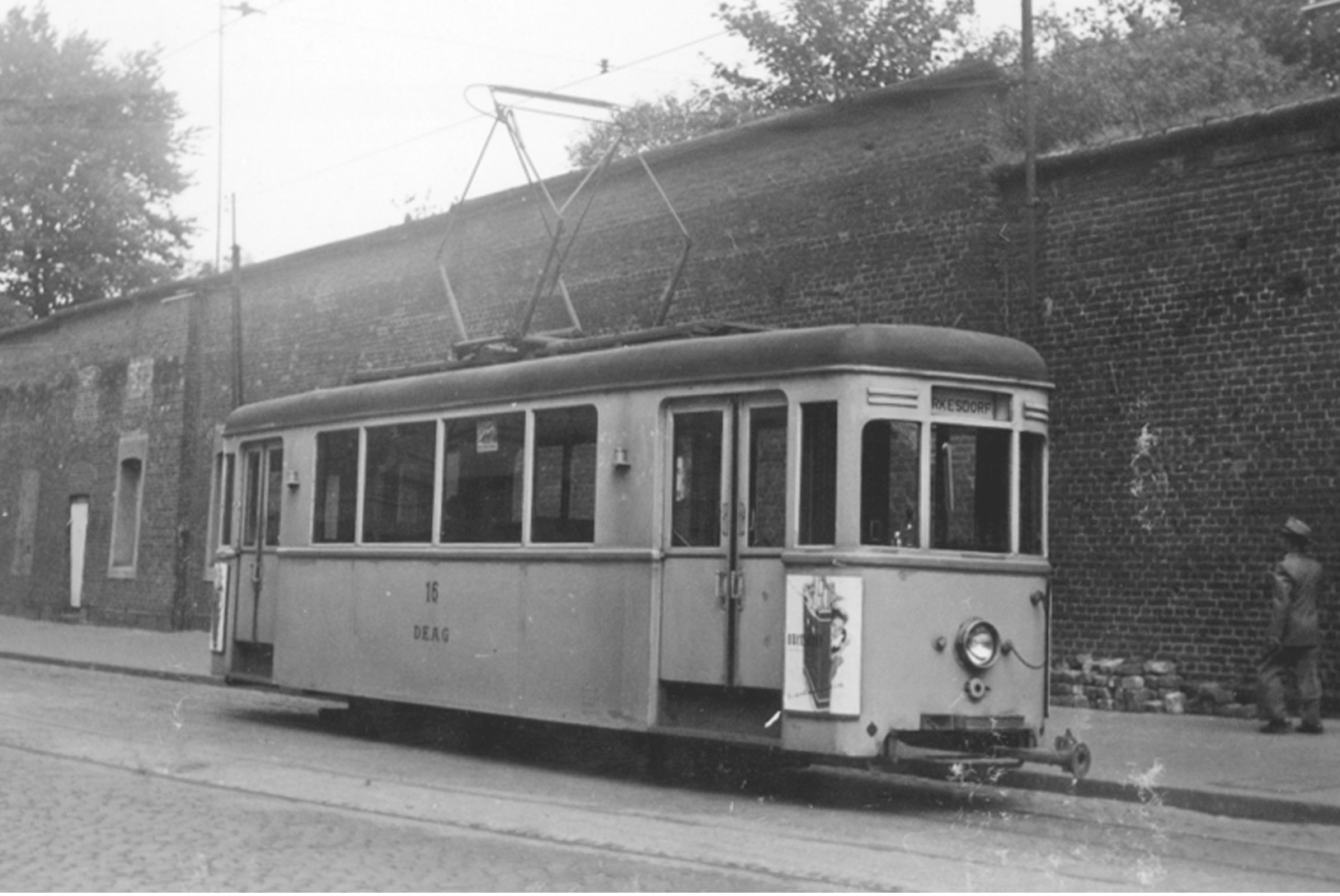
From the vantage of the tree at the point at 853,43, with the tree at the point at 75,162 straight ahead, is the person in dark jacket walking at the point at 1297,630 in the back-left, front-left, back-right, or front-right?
back-left

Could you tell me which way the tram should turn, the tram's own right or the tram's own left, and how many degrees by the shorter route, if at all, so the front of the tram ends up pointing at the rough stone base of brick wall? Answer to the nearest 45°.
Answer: approximately 90° to the tram's own left

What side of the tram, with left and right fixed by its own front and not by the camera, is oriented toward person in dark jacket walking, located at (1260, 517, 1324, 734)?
front

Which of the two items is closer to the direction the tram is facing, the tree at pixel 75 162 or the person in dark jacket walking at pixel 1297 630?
the person in dark jacket walking

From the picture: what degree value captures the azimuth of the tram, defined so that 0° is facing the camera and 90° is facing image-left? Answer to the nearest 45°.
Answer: approximately 315°

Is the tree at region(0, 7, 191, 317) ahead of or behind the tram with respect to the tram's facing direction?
behind

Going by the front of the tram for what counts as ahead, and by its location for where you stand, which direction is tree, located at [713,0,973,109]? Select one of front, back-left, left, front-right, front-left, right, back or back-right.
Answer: back-left
